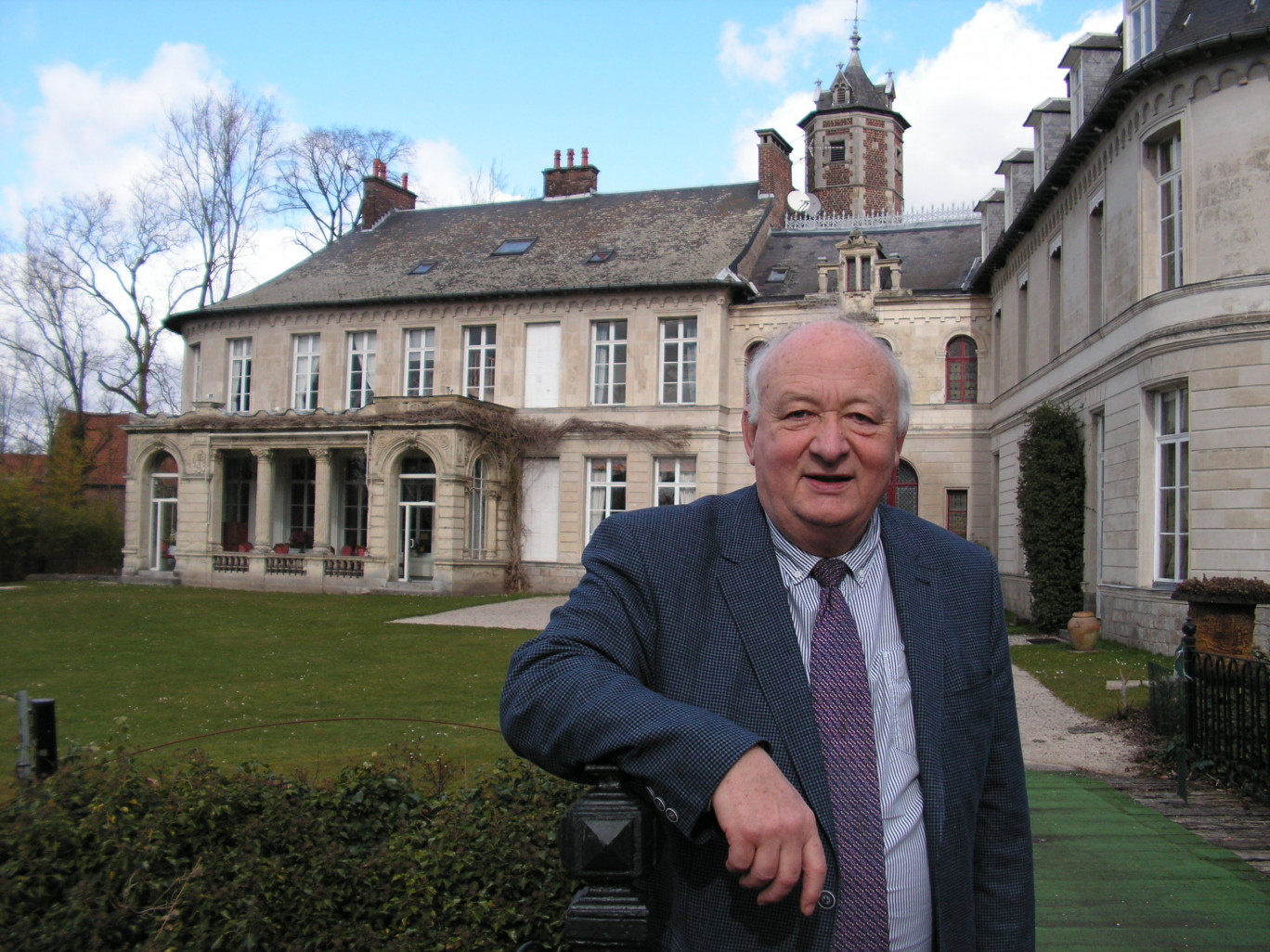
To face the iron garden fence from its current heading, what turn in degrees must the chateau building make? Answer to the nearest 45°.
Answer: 0° — it already faces it

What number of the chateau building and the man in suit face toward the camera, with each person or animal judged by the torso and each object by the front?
2

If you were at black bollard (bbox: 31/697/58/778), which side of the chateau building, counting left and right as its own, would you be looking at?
front

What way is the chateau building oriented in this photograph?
toward the camera

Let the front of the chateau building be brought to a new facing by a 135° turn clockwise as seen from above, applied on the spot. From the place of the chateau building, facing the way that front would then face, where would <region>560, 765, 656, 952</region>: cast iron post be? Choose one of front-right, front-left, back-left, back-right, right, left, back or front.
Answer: back-left

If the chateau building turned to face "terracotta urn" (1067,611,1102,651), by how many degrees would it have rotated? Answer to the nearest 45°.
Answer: approximately 45° to its left

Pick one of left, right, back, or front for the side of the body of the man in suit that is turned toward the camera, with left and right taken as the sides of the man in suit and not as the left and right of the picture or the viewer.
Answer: front

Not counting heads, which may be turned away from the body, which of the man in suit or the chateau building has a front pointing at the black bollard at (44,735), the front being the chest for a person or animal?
the chateau building

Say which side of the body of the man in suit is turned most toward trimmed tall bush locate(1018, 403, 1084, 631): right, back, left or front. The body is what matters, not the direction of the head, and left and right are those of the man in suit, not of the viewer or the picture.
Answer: back

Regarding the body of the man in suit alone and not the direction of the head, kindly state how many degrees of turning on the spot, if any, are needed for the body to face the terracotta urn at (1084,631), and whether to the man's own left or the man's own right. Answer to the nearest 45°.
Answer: approximately 180°

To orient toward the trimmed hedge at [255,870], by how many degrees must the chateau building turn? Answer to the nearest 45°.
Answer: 0° — it already faces it

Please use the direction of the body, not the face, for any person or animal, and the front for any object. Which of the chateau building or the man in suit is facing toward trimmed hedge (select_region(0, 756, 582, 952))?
the chateau building
